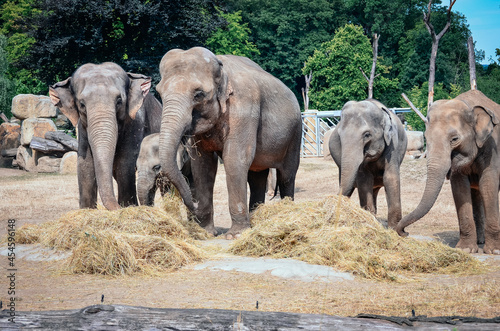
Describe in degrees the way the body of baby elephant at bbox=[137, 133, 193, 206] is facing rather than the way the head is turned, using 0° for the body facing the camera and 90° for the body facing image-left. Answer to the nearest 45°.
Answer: approximately 45°

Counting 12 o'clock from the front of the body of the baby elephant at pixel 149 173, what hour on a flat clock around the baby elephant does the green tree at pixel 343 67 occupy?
The green tree is roughly at 5 o'clock from the baby elephant.

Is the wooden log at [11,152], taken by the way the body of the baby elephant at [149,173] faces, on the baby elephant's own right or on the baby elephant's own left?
on the baby elephant's own right

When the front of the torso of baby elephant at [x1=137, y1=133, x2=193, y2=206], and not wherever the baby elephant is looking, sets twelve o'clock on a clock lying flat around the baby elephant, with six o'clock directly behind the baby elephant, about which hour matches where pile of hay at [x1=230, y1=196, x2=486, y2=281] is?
The pile of hay is roughly at 9 o'clock from the baby elephant.

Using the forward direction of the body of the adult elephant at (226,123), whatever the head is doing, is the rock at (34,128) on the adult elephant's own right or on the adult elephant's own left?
on the adult elephant's own right

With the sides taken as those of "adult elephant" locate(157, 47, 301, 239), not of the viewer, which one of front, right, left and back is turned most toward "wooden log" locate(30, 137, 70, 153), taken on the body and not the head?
right

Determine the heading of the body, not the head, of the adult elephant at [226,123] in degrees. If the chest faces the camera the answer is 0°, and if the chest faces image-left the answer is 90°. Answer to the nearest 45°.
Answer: approximately 45°

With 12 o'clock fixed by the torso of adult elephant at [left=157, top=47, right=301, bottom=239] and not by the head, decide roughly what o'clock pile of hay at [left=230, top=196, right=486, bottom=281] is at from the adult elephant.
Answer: The pile of hay is roughly at 9 o'clock from the adult elephant.
